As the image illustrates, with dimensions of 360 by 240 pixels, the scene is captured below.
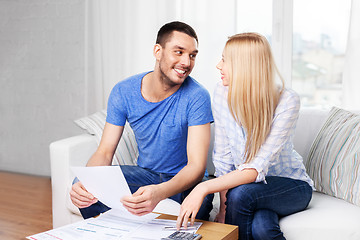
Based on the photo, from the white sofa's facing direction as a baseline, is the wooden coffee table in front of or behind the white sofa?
in front

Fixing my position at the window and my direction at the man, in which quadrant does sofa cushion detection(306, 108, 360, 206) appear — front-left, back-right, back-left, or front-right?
front-left

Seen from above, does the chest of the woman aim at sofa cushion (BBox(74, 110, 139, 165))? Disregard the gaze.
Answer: no

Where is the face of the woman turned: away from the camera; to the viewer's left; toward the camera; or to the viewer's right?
to the viewer's left

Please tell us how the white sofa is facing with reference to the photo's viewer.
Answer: facing the viewer

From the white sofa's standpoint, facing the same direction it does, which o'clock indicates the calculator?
The calculator is roughly at 1 o'clock from the white sofa.

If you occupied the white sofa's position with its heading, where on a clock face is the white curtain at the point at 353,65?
The white curtain is roughly at 7 o'clock from the white sofa.

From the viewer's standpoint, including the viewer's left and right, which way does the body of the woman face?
facing the viewer and to the left of the viewer

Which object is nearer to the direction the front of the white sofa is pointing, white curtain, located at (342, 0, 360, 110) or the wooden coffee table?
the wooden coffee table

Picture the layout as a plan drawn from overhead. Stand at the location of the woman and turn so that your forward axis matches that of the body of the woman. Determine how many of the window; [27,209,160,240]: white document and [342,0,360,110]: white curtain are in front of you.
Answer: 1

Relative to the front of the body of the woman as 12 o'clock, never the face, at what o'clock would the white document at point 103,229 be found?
The white document is roughly at 12 o'clock from the woman.

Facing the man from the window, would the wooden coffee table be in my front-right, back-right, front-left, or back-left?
front-left

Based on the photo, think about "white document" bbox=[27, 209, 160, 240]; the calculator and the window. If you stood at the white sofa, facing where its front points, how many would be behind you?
1
